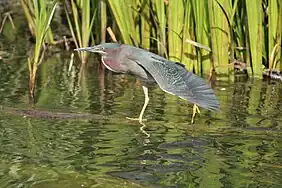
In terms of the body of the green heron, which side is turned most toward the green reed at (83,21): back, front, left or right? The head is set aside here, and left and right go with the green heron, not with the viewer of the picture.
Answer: right

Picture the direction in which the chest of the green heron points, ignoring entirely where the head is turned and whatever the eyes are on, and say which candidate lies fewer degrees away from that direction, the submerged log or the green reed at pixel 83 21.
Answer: the submerged log

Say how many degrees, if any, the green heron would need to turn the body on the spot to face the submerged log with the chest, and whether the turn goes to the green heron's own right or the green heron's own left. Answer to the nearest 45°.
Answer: approximately 45° to the green heron's own right

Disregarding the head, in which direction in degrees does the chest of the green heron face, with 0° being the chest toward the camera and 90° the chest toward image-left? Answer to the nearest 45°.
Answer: approximately 90°
